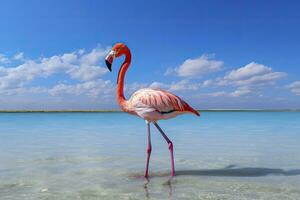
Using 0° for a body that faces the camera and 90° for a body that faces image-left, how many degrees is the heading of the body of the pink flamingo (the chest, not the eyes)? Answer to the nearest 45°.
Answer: approximately 90°
